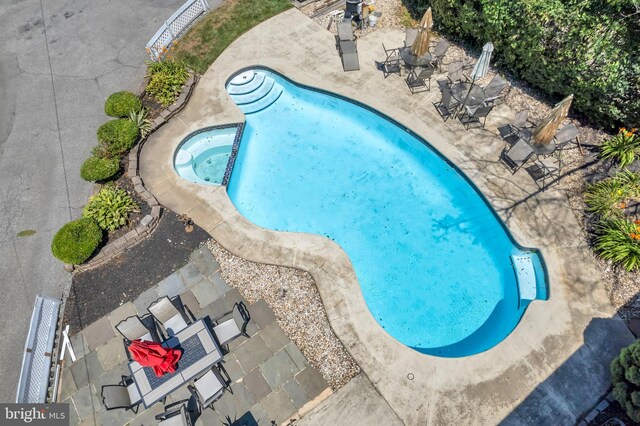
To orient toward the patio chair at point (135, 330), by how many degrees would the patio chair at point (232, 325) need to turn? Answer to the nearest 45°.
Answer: approximately 45° to its right

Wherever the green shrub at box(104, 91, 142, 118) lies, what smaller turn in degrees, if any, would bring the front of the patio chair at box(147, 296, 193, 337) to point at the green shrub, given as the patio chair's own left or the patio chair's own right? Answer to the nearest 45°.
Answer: approximately 135° to the patio chair's own left

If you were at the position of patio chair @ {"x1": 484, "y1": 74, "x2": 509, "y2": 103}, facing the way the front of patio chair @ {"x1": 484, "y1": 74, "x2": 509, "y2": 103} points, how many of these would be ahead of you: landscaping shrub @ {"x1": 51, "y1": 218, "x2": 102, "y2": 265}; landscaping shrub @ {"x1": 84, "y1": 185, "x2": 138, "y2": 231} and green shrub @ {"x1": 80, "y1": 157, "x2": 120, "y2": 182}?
3

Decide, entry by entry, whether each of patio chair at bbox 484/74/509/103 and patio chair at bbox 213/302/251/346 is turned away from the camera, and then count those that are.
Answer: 0

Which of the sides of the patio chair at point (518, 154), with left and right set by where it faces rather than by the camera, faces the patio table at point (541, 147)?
front

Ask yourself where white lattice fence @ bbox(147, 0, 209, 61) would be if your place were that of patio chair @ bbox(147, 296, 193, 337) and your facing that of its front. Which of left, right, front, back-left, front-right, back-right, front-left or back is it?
back-left

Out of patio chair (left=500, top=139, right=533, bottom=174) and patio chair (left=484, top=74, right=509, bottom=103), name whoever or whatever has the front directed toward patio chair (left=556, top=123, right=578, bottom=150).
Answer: patio chair (left=500, top=139, right=533, bottom=174)

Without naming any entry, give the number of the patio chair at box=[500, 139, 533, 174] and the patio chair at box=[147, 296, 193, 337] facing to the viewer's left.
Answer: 0

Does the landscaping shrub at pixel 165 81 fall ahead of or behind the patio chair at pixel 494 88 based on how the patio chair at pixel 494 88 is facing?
ahead

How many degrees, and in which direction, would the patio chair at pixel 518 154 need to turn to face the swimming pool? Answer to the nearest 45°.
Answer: approximately 180°

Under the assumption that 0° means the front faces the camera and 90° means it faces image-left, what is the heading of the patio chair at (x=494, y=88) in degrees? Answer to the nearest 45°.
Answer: approximately 45°

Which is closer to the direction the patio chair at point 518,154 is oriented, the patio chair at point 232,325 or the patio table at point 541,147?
the patio table

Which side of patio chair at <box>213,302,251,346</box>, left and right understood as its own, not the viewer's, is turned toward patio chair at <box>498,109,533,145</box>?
back

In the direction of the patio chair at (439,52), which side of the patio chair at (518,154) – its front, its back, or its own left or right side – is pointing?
left

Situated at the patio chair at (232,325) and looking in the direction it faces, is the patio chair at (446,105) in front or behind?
behind

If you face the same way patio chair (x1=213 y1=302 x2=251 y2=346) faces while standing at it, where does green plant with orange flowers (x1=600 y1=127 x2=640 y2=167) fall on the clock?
The green plant with orange flowers is roughly at 7 o'clock from the patio chair.

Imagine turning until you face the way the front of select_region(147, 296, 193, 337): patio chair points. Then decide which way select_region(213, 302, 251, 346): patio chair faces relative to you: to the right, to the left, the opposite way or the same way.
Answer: to the right

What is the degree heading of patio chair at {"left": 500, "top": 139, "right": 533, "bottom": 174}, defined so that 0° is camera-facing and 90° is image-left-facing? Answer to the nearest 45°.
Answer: approximately 225°
